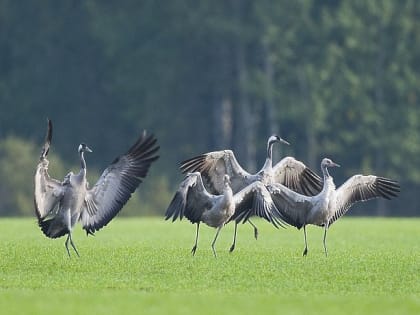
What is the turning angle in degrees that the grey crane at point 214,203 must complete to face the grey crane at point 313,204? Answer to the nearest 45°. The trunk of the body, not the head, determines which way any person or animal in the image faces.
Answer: approximately 45° to its left

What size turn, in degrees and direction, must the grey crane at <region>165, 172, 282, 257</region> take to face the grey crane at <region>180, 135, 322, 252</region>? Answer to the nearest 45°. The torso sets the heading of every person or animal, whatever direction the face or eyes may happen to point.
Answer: approximately 135° to its left

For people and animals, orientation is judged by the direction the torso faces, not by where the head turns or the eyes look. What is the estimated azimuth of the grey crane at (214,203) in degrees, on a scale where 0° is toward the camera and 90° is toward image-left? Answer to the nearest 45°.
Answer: approximately 315°

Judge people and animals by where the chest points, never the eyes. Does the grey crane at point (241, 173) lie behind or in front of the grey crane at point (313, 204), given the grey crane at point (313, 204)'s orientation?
behind

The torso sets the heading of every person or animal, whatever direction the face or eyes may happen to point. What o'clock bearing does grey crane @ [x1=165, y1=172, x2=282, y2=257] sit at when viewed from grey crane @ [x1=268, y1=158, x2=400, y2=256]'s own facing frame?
grey crane @ [x1=165, y1=172, x2=282, y2=257] is roughly at 4 o'clock from grey crane @ [x1=268, y1=158, x2=400, y2=256].
